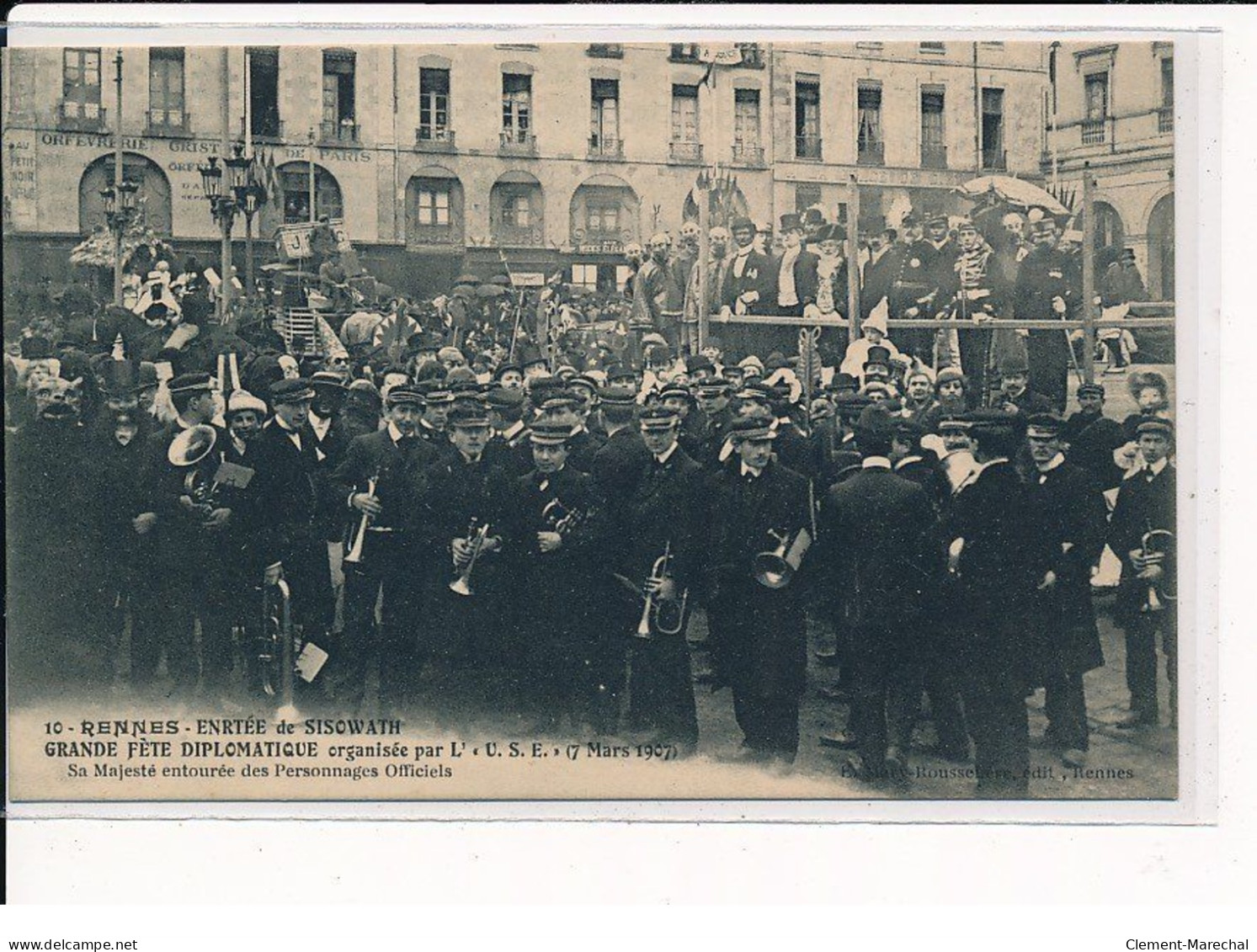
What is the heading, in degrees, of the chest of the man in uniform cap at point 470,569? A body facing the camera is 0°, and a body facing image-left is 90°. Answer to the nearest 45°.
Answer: approximately 0°

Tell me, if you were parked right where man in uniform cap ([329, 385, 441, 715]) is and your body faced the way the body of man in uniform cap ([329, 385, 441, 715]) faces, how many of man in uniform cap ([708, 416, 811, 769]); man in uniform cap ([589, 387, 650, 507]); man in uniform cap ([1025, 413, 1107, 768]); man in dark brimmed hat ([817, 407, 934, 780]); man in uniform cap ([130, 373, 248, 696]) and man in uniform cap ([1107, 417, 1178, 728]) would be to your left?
5

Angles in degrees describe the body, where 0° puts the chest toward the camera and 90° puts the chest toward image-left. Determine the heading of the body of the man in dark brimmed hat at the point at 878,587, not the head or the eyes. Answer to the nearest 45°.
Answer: approximately 180°

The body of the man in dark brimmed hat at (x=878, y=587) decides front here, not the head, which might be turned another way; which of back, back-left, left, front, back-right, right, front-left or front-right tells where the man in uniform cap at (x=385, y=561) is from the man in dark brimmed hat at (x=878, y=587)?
left
